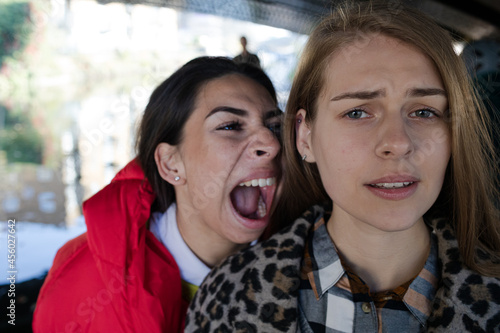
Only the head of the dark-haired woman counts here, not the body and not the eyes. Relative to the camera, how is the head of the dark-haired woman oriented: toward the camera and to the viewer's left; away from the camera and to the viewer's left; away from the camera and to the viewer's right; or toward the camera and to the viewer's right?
toward the camera and to the viewer's right

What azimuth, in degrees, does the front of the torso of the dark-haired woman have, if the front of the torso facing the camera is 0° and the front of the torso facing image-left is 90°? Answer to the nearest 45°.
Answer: approximately 315°
